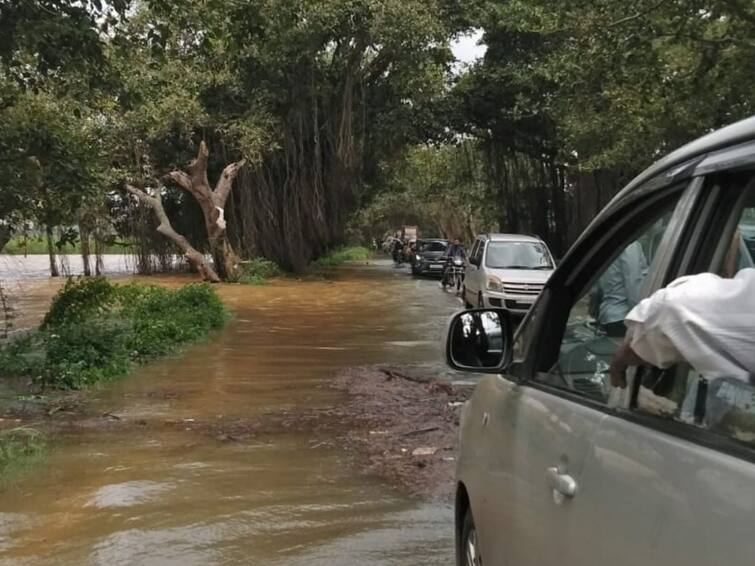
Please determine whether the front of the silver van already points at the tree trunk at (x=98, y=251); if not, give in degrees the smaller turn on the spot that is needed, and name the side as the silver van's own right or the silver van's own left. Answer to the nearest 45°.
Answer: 0° — it already faces it

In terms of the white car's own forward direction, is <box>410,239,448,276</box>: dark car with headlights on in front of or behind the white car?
behind

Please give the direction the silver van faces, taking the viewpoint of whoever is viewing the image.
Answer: facing away from the viewer and to the left of the viewer

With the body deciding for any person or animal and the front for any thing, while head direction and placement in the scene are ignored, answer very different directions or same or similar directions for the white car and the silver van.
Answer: very different directions

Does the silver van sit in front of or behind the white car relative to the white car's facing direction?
in front

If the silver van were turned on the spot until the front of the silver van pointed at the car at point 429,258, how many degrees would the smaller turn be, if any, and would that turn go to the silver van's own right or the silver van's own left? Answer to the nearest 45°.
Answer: approximately 45° to the silver van's own right

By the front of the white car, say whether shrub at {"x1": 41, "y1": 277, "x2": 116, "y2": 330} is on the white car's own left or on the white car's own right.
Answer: on the white car's own right

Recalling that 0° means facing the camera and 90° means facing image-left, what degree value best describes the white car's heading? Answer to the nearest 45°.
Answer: approximately 315°

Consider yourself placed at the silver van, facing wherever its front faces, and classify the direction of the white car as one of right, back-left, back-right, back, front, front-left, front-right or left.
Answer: front-right

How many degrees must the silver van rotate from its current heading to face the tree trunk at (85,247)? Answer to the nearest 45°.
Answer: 0° — it already faces it

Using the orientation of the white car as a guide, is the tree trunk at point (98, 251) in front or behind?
behind

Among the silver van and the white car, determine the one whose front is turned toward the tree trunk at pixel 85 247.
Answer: the silver van
